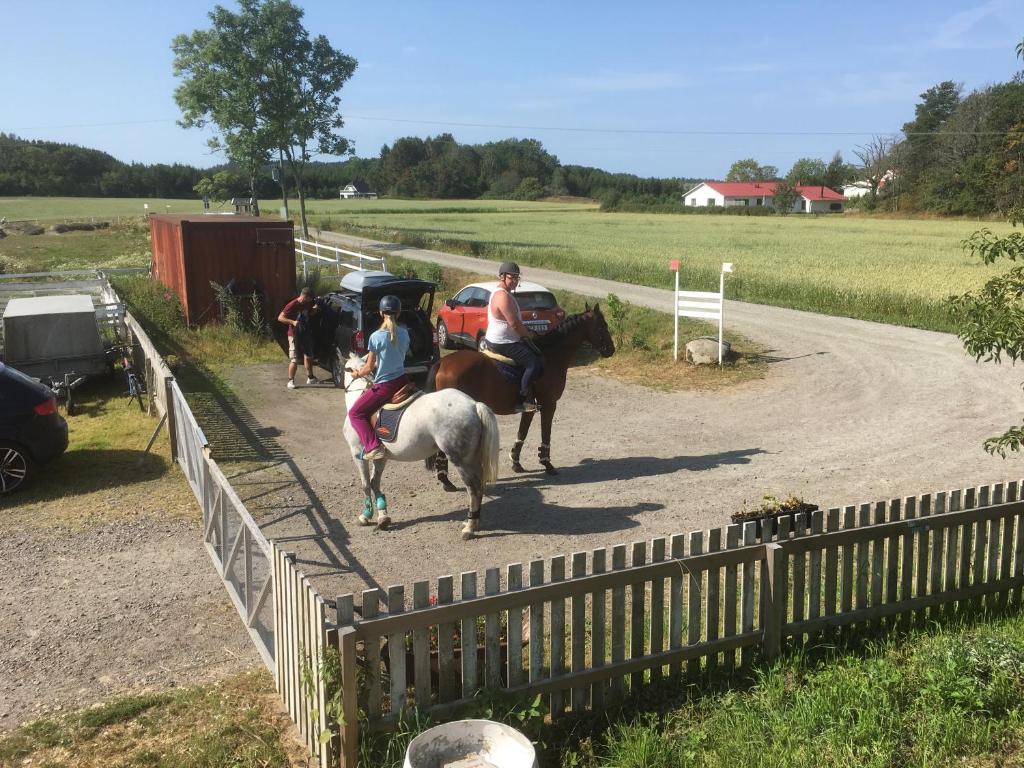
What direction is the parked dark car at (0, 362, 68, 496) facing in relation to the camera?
to the viewer's left

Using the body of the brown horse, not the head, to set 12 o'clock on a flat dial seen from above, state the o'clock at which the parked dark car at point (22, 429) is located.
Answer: The parked dark car is roughly at 6 o'clock from the brown horse.

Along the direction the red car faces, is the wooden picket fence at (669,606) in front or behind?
behind

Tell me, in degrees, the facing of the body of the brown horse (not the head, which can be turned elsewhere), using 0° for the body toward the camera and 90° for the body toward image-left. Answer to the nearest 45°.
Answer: approximately 270°

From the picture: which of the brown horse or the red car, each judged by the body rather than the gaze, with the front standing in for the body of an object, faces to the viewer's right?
the brown horse

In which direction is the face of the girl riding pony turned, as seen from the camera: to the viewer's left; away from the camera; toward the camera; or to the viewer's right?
away from the camera

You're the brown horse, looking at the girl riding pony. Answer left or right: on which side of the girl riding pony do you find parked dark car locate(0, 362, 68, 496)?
right

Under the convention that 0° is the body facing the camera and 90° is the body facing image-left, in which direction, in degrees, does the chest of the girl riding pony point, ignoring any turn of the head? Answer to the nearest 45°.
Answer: approximately 135°

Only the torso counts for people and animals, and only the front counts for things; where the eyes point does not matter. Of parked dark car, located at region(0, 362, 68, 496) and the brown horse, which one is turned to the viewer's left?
the parked dark car

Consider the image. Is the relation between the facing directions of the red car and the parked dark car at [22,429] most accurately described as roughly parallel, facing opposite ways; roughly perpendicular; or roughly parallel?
roughly perpendicular

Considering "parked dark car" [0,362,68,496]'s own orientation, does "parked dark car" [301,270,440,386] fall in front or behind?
behind

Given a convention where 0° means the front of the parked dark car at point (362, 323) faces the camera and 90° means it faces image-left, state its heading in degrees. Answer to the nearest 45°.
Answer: approximately 135°
